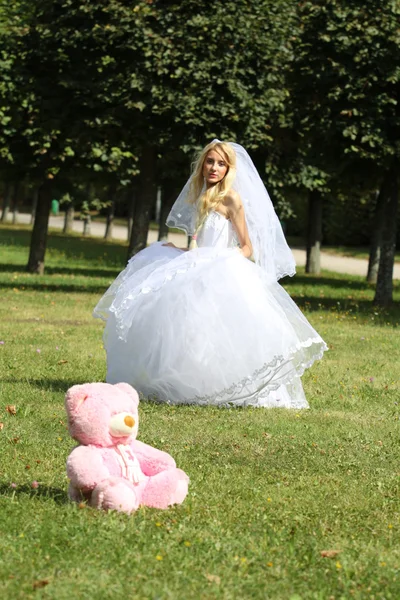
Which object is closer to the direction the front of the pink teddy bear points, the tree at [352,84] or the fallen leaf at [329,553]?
the fallen leaf

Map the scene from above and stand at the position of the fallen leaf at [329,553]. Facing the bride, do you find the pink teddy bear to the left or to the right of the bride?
left

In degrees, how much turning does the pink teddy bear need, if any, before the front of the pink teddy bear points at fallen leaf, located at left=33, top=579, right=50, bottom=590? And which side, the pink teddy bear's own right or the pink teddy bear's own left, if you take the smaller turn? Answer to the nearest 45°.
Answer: approximately 45° to the pink teddy bear's own right

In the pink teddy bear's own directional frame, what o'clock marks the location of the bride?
The bride is roughly at 8 o'clock from the pink teddy bear.

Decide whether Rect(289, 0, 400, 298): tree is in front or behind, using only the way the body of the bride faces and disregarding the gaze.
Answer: behind

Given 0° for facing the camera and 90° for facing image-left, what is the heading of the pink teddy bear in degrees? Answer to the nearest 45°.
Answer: approximately 315°

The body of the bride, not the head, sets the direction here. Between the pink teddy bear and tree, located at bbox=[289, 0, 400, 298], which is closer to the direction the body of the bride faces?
the pink teddy bear

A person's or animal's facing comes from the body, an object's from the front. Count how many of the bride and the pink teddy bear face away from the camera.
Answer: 0
